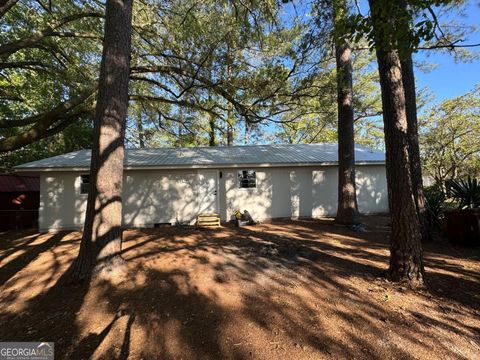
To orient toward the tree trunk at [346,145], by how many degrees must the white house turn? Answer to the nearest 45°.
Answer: approximately 45° to its left

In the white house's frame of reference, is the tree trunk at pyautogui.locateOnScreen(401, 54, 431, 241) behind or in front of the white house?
in front

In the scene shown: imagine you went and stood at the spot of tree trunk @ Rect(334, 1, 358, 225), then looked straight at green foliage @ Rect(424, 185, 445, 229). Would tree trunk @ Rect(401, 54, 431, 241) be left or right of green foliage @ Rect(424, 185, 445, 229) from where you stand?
right

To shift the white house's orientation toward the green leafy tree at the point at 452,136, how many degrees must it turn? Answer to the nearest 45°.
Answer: approximately 90° to its left

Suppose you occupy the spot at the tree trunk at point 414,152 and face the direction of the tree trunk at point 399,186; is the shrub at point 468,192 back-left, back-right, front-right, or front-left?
back-left

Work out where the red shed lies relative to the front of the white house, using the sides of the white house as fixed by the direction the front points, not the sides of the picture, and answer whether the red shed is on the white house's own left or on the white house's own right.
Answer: on the white house's own right

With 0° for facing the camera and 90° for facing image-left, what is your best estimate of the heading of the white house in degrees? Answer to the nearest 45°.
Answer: approximately 0°

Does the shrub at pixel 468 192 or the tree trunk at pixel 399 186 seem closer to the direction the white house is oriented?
the tree trunk

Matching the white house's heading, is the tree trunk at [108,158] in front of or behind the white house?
in front

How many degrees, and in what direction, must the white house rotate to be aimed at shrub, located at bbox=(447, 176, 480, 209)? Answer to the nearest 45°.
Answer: approximately 45° to its left
